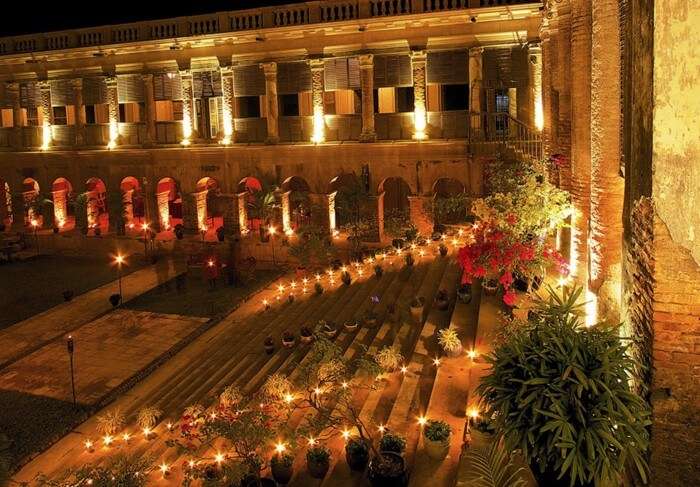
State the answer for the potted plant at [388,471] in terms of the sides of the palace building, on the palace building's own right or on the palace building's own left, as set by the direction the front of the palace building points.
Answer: on the palace building's own left

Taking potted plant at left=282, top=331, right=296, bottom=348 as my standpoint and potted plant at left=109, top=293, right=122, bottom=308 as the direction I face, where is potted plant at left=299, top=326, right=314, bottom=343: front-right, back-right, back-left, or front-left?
back-right

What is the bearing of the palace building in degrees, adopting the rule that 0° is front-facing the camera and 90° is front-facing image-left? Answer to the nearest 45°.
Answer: approximately 45°

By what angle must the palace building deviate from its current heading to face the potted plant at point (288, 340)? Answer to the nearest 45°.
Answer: approximately 45° to its left

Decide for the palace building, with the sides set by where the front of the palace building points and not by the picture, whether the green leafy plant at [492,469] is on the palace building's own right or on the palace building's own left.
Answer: on the palace building's own left

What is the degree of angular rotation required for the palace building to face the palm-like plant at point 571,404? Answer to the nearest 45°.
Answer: approximately 45° to its left
